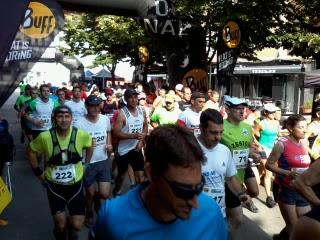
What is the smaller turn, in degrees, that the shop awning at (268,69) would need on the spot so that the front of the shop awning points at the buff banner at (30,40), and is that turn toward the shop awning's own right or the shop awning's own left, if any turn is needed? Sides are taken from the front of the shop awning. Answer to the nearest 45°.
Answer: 0° — it already faces it

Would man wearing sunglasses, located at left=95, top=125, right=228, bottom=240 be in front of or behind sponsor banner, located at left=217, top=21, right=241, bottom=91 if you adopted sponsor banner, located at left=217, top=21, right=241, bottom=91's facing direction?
in front

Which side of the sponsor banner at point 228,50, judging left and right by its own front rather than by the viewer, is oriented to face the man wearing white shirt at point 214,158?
front

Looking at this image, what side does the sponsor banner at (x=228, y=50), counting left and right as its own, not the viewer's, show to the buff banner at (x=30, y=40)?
front

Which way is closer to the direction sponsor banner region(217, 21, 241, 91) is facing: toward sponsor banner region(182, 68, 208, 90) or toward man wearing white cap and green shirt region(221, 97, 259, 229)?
the man wearing white cap and green shirt

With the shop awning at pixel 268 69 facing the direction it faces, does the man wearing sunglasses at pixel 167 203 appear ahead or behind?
ahead

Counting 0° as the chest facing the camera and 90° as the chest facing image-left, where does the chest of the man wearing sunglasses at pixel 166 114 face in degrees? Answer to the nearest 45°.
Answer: approximately 0°

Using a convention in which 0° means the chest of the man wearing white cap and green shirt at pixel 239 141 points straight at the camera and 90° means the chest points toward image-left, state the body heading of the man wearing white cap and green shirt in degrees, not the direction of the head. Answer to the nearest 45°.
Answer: approximately 315°

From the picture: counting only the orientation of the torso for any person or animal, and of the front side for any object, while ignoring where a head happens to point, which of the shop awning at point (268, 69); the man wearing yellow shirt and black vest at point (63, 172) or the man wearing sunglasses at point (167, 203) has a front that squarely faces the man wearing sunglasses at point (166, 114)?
the shop awning

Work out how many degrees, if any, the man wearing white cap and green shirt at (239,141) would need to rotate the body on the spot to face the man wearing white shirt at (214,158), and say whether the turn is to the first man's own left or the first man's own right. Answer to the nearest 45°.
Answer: approximately 45° to the first man's own right
